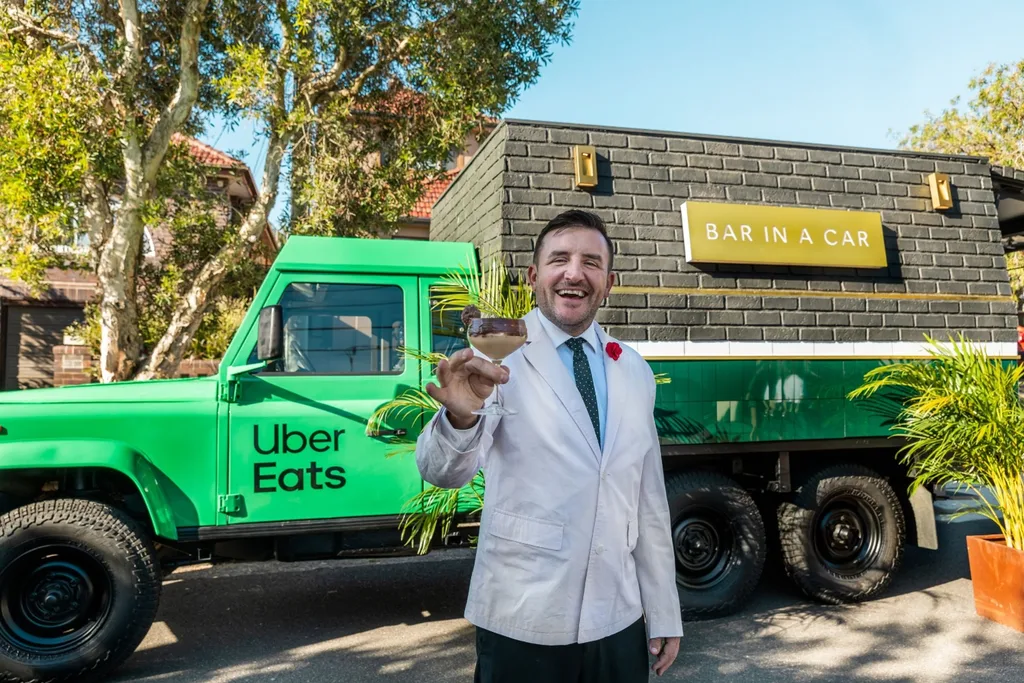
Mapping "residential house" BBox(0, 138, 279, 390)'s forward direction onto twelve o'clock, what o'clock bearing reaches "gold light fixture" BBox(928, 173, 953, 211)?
The gold light fixture is roughly at 11 o'clock from the residential house.

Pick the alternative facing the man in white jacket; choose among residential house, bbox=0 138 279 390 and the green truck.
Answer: the residential house

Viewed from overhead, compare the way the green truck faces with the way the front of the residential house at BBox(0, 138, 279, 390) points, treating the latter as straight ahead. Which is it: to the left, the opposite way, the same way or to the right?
to the right

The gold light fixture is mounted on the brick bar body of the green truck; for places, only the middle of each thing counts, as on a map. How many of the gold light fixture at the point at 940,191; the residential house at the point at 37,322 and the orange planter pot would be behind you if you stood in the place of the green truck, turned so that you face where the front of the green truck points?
2

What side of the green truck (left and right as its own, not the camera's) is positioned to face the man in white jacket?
left

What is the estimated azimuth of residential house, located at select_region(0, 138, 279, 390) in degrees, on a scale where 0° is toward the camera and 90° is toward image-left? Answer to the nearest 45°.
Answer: approximately 0°

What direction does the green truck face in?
to the viewer's left

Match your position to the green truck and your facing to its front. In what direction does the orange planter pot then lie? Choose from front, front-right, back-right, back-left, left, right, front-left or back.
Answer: back

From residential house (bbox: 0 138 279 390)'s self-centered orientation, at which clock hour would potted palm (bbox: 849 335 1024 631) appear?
The potted palm is roughly at 11 o'clock from the residential house.

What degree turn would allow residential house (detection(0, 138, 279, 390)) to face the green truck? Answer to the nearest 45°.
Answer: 0° — it already faces it

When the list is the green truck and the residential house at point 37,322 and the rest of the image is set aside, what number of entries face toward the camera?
1
